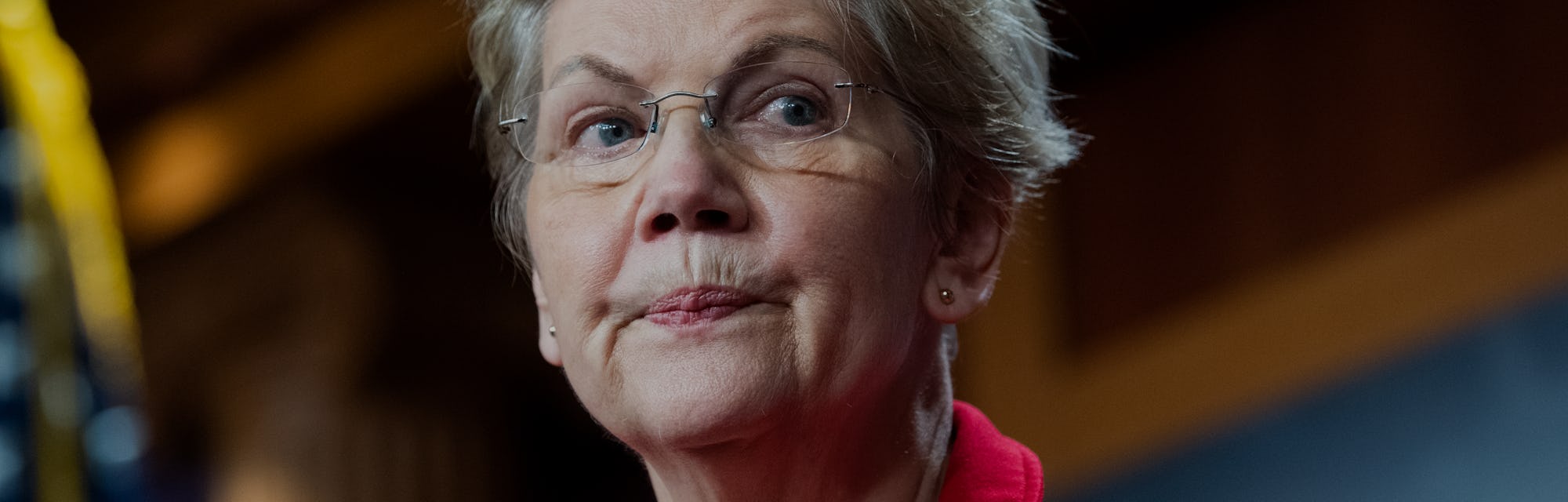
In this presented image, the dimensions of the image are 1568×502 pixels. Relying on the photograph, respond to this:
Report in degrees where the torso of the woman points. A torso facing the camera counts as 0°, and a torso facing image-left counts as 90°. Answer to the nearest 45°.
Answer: approximately 45°
